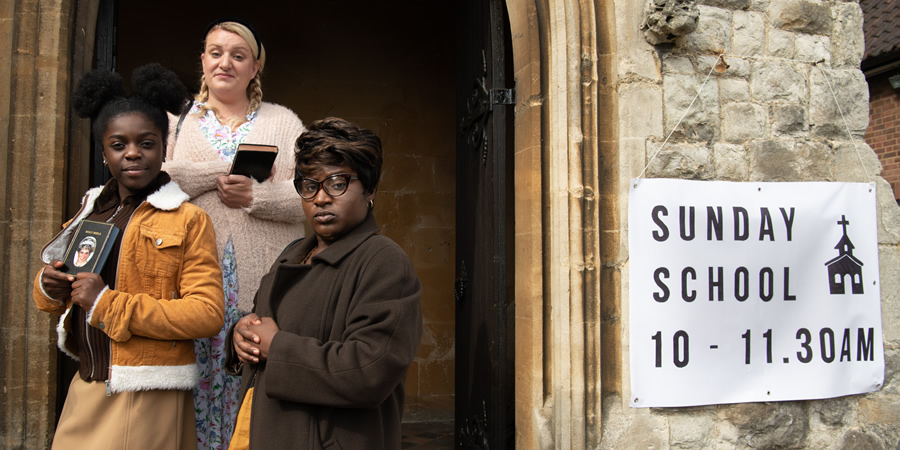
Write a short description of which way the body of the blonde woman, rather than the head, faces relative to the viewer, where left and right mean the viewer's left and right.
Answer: facing the viewer

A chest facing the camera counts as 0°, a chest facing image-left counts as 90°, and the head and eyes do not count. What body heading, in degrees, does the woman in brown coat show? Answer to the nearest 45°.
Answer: approximately 45°

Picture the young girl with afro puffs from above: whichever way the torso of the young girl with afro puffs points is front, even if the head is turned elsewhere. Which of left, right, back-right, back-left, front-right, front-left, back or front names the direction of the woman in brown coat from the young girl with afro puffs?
left

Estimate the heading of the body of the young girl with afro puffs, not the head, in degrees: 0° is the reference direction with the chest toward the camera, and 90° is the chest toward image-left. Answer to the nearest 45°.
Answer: approximately 45°

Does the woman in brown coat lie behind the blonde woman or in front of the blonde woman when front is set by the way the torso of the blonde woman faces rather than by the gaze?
in front

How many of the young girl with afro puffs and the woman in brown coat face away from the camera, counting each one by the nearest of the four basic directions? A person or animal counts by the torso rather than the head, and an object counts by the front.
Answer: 0

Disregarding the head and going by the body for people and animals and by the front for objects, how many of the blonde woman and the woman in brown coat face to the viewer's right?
0

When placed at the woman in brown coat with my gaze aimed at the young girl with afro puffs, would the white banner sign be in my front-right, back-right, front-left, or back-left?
back-right

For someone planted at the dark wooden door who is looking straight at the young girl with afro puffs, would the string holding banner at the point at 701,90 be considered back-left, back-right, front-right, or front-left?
back-left

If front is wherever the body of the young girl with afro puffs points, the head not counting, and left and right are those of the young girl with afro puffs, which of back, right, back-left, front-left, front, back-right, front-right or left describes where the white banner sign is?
back-left

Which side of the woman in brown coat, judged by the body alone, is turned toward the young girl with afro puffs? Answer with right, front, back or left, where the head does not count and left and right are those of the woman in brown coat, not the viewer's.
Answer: right
